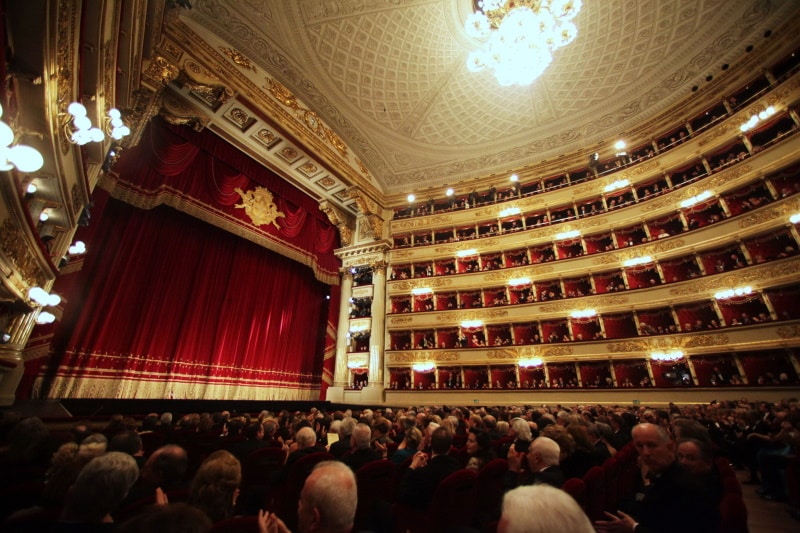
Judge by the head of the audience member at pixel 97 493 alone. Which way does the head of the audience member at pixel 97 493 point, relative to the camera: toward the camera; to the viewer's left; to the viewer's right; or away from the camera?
away from the camera

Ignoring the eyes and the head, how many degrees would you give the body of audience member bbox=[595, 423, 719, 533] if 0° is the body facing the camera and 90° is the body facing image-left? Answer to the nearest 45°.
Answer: approximately 45°

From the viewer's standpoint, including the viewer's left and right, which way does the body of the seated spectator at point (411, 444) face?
facing away from the viewer and to the left of the viewer

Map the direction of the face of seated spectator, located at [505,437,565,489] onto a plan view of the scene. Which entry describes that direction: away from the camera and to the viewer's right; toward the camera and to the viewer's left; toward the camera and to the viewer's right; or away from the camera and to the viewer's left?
away from the camera and to the viewer's left

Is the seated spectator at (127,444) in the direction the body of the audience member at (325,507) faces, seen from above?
yes

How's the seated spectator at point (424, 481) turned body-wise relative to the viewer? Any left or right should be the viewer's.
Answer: facing away from the viewer and to the left of the viewer

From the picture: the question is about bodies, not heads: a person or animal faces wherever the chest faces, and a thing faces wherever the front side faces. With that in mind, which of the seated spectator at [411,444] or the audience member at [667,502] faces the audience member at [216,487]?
the audience member at [667,502]

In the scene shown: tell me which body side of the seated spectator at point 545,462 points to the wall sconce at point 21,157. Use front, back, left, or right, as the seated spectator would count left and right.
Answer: left

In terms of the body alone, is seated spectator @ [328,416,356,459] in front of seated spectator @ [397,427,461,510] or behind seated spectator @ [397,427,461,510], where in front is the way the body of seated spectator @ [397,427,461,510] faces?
in front

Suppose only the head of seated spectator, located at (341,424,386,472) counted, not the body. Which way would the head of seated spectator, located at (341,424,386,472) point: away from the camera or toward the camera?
away from the camera

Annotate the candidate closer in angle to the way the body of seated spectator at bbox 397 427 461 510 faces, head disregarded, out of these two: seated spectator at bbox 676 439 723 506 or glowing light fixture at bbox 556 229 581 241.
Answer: the glowing light fixture

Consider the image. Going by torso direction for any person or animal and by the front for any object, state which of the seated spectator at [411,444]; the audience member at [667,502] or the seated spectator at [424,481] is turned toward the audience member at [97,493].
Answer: the audience member at [667,502]

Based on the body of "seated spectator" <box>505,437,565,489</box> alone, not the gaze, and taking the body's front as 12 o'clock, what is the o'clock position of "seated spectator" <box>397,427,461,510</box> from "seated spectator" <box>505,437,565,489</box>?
"seated spectator" <box>397,427,461,510</box> is roughly at 10 o'clock from "seated spectator" <box>505,437,565,489</box>.

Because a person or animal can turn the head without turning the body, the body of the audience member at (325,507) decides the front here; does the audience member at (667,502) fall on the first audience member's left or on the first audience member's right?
on the first audience member's right

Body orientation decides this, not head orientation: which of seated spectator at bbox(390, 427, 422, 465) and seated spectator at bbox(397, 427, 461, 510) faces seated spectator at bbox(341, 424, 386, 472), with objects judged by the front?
seated spectator at bbox(397, 427, 461, 510)
